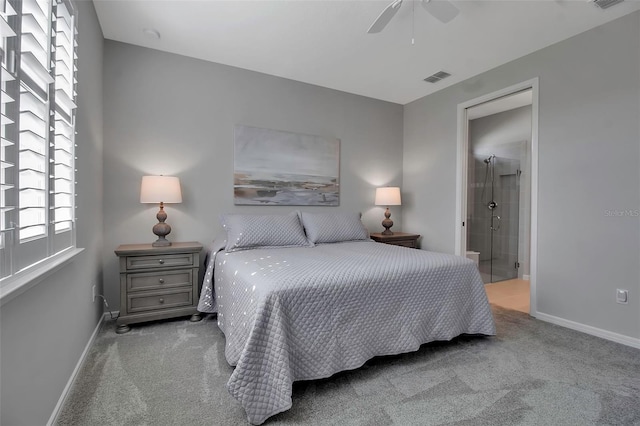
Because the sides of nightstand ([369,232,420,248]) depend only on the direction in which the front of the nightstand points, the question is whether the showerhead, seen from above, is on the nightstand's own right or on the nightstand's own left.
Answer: on the nightstand's own left

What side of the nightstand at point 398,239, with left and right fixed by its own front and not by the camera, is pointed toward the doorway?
front

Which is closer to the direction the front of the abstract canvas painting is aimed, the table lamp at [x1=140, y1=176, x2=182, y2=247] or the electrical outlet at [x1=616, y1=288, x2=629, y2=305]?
the electrical outlet

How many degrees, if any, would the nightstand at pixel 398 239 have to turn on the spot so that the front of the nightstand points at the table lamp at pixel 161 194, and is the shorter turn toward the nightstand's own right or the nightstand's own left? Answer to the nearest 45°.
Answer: approximately 90° to the nightstand's own right

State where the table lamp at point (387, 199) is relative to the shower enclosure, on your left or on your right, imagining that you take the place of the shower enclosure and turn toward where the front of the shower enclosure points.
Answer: on your right

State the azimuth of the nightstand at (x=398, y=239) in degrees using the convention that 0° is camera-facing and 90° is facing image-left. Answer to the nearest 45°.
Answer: approximately 315°

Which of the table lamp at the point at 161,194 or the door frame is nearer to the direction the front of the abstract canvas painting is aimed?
the door frame

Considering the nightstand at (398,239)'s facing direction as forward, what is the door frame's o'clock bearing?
The door frame is roughly at 11 o'clock from the nightstand.
